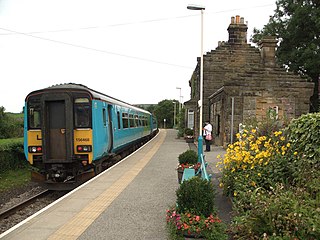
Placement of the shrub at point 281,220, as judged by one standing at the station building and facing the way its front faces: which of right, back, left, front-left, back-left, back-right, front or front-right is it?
left

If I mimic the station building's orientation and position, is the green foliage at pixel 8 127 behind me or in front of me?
in front

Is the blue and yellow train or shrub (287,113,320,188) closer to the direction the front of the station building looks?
the blue and yellow train

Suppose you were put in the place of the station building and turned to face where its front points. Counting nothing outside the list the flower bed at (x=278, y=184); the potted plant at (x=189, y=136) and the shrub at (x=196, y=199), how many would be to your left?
2

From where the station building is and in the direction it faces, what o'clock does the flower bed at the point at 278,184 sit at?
The flower bed is roughly at 9 o'clock from the station building.

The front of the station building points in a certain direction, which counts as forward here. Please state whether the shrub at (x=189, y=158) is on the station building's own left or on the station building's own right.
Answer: on the station building's own left

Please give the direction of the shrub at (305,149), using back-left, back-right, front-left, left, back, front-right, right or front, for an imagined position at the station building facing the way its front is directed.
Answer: left

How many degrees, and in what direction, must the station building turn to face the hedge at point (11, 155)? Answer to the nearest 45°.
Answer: approximately 45° to its left

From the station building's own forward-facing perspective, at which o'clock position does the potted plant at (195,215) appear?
The potted plant is roughly at 9 o'clock from the station building.

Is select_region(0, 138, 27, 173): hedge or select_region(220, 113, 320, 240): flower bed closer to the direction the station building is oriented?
the hedge

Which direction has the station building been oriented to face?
to the viewer's left
